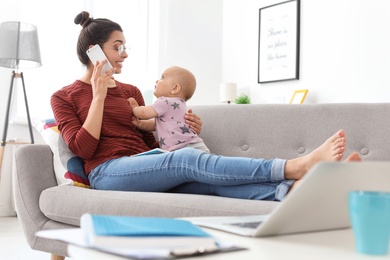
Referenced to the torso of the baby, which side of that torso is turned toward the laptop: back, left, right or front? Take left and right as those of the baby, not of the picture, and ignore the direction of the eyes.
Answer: left

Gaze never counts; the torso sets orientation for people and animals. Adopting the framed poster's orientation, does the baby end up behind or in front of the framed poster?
in front

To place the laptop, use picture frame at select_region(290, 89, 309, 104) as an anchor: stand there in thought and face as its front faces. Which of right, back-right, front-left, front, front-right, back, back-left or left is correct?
front-left

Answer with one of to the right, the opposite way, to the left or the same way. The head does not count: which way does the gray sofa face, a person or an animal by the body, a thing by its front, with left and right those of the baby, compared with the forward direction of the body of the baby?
to the left

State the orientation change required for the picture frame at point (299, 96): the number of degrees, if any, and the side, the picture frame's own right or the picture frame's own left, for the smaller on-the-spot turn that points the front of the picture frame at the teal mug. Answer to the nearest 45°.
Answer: approximately 45° to the picture frame's own left

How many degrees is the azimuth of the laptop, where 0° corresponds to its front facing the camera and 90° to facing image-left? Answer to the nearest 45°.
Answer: approximately 135°

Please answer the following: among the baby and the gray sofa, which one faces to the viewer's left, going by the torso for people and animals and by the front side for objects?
the baby

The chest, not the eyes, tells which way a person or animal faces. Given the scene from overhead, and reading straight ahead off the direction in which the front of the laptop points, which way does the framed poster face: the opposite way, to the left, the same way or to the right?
to the left

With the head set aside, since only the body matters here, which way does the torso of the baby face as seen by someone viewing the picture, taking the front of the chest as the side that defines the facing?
to the viewer's left

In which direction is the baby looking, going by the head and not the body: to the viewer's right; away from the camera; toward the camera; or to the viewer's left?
to the viewer's left

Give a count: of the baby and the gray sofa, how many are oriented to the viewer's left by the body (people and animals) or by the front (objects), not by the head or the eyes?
1

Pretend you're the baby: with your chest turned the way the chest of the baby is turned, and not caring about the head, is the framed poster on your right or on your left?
on your right
